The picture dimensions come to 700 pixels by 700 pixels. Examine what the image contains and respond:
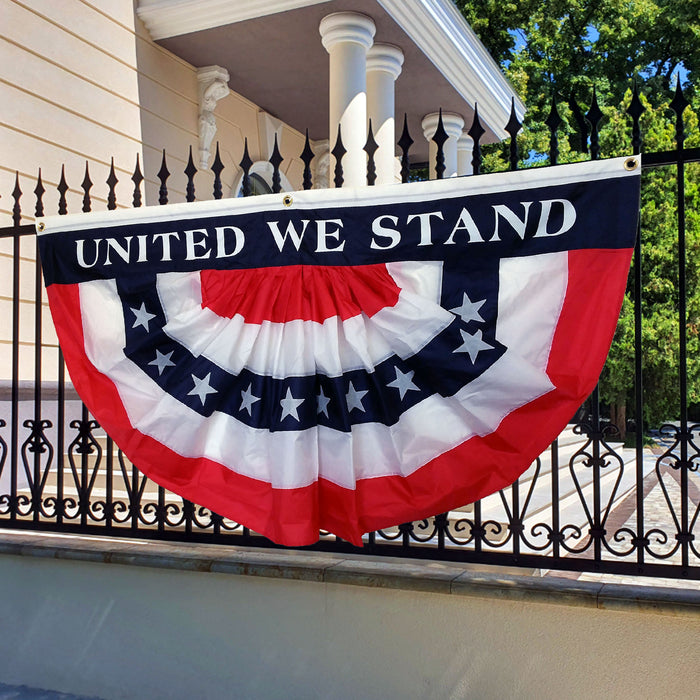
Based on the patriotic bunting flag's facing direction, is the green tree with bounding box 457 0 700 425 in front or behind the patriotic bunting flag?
behind

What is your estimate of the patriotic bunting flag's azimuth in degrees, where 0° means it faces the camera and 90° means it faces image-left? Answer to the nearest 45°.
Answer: approximately 0°
